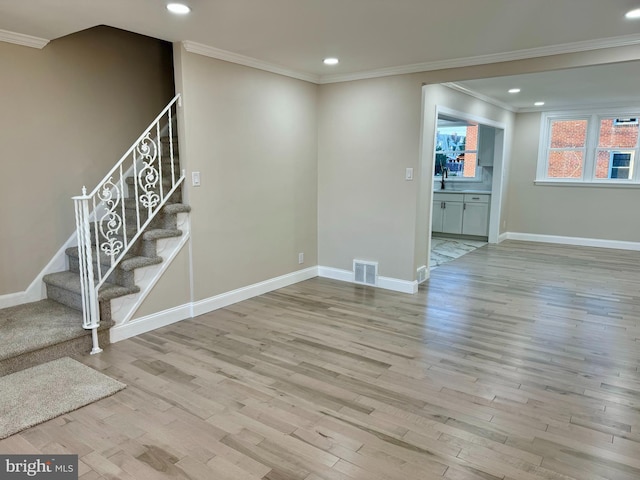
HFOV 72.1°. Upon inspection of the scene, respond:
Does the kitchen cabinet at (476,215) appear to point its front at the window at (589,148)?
no

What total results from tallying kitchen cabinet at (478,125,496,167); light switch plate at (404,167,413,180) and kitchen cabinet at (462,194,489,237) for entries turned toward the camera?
3

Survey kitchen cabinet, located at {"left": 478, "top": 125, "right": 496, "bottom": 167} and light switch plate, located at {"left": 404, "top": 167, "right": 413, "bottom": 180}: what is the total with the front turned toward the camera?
2

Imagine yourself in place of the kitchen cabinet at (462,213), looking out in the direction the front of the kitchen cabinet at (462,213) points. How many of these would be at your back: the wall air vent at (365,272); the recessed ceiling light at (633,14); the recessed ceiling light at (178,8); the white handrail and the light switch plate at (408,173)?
0

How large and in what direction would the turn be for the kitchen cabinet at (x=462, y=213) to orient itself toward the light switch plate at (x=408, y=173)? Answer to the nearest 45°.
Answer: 0° — it already faces it

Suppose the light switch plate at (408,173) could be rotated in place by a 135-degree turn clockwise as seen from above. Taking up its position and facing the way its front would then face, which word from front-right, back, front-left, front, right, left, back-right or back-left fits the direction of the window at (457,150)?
front-right

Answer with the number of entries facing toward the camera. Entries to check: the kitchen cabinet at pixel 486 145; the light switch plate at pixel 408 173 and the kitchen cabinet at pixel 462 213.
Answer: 3

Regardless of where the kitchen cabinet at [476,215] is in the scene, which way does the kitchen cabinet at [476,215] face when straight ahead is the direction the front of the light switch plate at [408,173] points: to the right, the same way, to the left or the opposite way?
the same way

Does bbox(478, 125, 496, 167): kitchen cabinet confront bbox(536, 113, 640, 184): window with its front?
no

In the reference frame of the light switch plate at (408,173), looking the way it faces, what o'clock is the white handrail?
The white handrail is roughly at 2 o'clock from the light switch plate.

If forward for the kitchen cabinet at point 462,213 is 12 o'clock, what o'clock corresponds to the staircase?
The staircase is roughly at 1 o'clock from the kitchen cabinet.

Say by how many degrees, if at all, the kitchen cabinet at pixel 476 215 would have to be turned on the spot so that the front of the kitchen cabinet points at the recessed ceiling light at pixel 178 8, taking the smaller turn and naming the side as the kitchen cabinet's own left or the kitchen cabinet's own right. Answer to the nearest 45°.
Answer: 0° — it already faces it

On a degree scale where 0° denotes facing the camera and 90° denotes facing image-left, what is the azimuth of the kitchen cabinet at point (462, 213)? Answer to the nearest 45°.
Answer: approximately 0°

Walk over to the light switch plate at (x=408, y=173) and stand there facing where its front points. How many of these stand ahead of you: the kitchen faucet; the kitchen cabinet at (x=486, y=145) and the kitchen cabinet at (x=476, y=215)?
0

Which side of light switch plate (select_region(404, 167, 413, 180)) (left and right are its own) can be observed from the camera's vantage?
front
